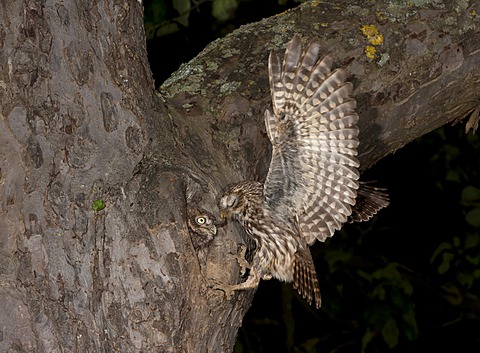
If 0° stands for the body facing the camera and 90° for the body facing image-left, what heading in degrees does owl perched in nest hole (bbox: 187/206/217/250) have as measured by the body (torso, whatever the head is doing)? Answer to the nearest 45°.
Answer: approximately 315°

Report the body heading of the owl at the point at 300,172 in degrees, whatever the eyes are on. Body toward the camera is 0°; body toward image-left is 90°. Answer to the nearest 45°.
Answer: approximately 90°

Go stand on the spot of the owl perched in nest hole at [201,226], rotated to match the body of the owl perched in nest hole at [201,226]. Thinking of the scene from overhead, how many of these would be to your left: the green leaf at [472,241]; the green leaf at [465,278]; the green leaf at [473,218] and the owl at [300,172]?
4

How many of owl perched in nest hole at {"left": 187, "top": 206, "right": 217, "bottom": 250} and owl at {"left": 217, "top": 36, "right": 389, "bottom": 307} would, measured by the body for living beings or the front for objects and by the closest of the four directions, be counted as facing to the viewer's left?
1

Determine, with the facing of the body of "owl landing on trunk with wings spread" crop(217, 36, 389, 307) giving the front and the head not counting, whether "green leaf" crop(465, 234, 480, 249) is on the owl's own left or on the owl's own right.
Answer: on the owl's own right

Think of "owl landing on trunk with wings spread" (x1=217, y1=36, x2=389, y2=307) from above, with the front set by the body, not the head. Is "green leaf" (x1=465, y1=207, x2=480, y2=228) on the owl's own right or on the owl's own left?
on the owl's own right
